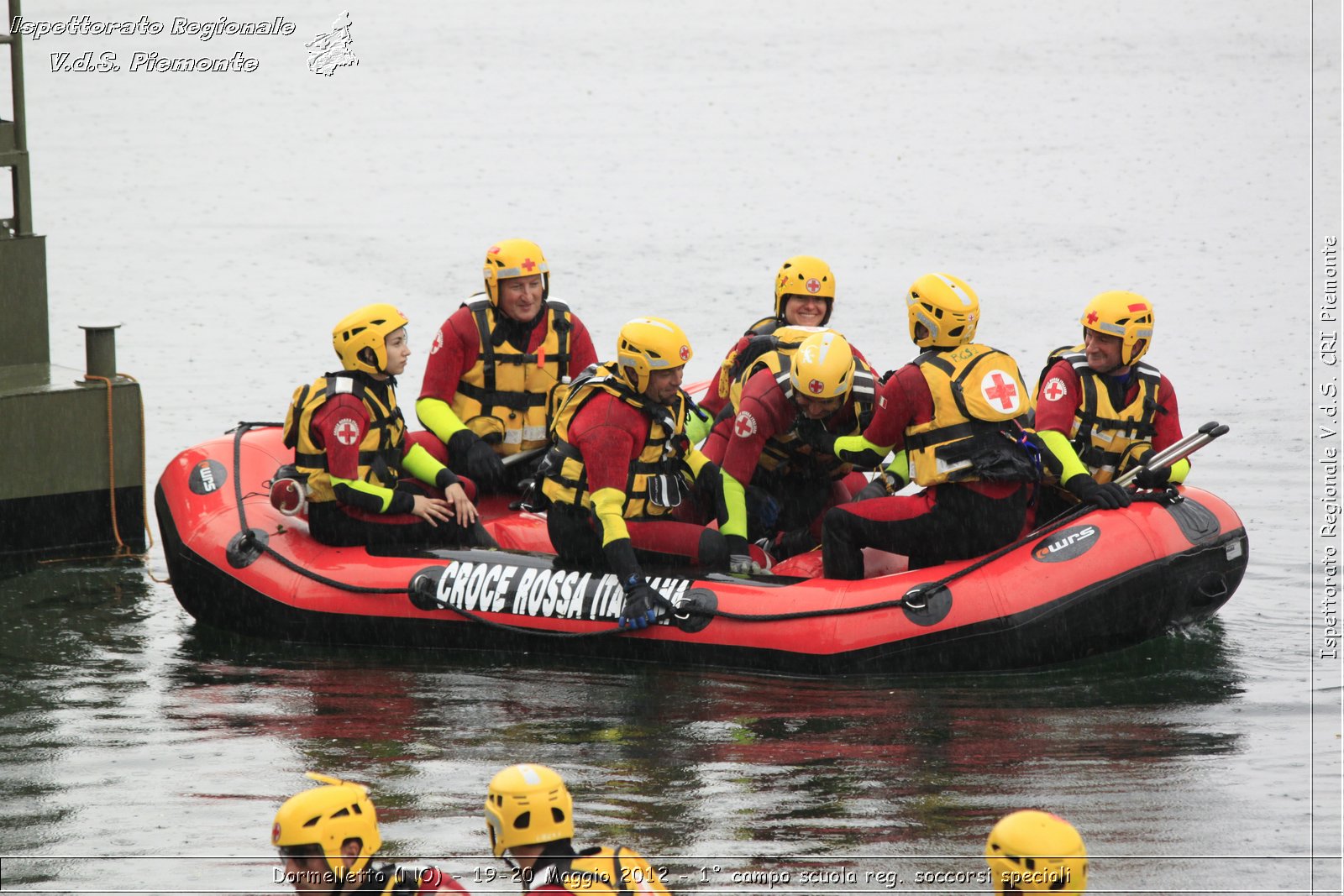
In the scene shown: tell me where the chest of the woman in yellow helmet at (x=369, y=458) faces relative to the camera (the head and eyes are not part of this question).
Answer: to the viewer's right

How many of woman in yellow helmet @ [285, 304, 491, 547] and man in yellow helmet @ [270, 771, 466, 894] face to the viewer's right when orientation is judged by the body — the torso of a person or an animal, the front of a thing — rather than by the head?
1

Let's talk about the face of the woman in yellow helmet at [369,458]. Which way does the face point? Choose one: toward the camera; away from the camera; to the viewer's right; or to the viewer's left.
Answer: to the viewer's right

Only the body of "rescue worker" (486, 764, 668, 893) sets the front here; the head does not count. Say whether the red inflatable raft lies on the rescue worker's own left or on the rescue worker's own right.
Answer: on the rescue worker's own right

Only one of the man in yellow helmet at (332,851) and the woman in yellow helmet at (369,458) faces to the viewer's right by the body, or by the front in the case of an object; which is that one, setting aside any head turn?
the woman in yellow helmet

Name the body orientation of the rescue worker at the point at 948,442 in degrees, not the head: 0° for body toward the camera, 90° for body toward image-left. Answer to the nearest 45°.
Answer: approximately 135°

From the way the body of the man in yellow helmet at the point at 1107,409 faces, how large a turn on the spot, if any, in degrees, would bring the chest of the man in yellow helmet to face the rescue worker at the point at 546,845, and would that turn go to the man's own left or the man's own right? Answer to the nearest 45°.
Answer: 0° — they already face them

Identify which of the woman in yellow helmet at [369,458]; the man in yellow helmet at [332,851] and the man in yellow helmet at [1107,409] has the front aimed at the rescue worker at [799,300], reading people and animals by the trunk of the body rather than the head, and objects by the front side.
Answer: the woman in yellow helmet

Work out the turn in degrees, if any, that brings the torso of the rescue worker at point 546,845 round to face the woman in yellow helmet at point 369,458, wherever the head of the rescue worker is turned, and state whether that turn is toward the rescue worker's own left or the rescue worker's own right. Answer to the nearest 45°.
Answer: approximately 45° to the rescue worker's own right

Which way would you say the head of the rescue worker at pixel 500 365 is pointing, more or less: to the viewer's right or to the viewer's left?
to the viewer's right
